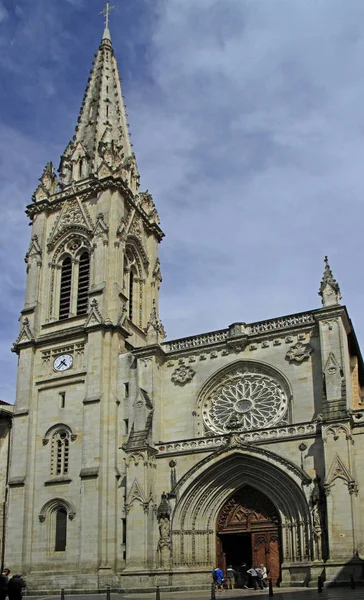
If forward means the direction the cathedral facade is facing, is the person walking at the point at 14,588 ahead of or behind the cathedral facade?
ahead

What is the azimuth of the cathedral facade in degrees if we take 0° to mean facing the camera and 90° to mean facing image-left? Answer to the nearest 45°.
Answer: approximately 45°
